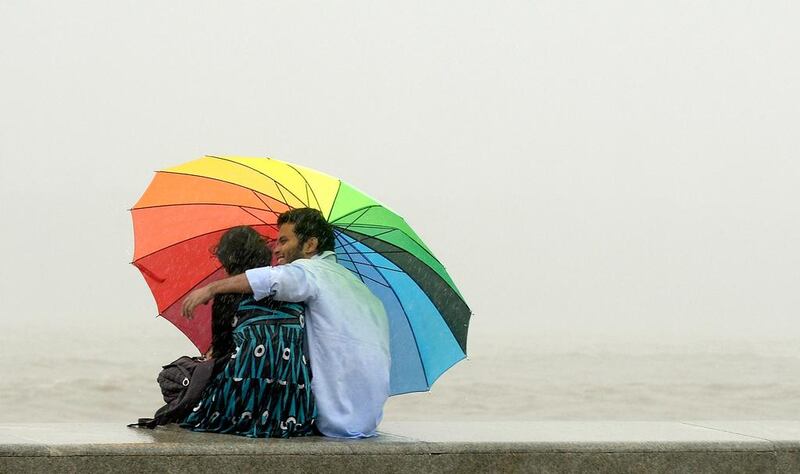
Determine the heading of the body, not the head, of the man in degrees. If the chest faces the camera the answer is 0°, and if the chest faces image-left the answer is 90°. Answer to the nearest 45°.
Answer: approximately 135°

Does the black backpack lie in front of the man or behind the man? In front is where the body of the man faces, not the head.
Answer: in front

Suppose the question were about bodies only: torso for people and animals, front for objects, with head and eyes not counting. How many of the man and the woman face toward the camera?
0

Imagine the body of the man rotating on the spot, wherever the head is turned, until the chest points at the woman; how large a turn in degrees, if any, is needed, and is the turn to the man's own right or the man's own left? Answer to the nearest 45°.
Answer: approximately 45° to the man's own left

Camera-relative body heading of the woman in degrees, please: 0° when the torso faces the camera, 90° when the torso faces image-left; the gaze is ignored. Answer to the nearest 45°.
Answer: approximately 180°
